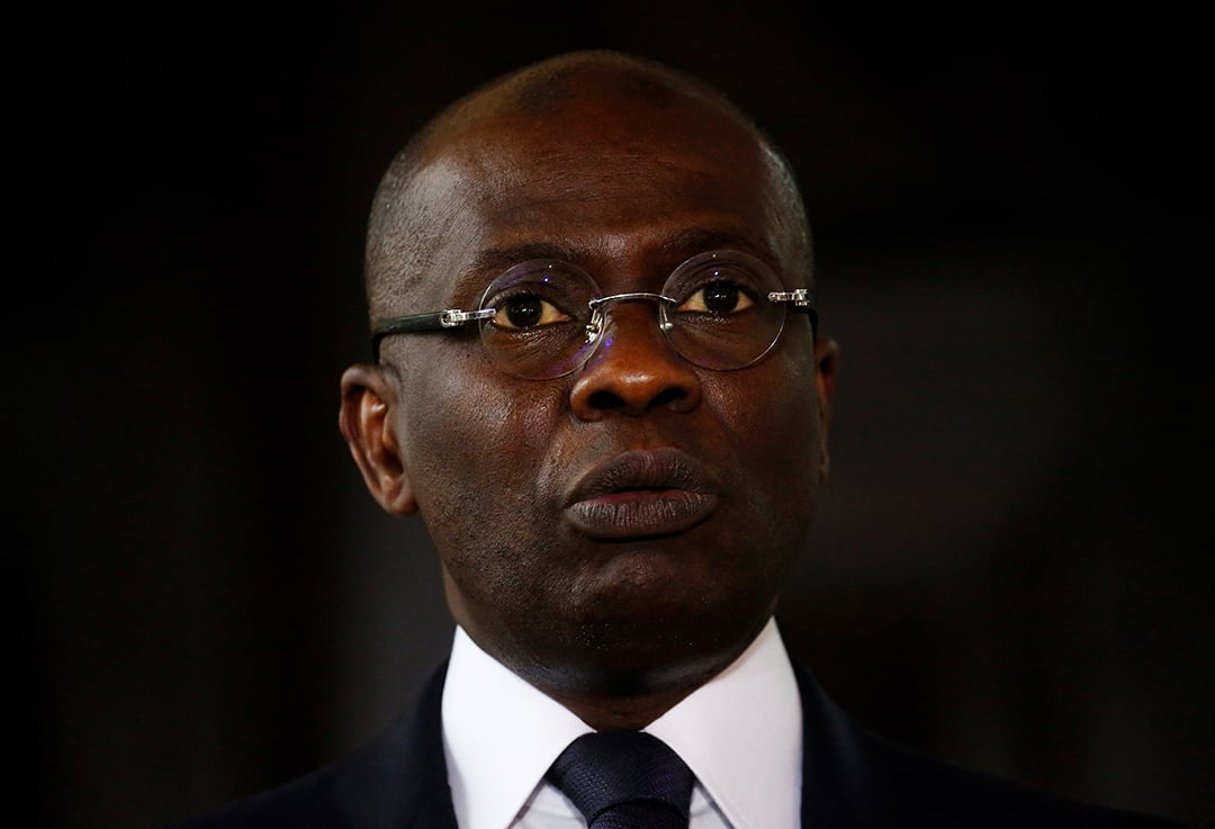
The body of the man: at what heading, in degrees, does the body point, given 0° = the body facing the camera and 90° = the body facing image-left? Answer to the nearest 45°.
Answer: approximately 0°
